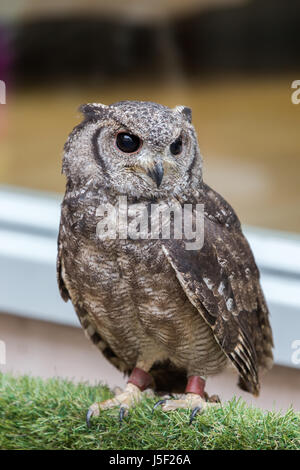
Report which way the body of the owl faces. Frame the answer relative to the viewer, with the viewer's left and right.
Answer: facing the viewer and to the left of the viewer
